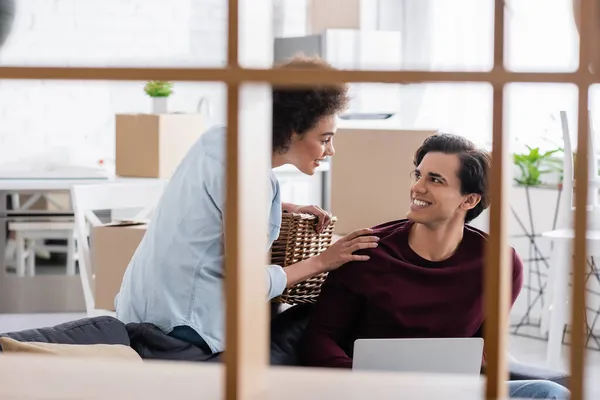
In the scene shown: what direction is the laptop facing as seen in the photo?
away from the camera

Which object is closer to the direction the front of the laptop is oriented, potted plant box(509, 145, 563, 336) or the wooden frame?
the potted plant

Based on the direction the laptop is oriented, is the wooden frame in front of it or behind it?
behind

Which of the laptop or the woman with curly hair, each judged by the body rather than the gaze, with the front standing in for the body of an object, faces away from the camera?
the laptop

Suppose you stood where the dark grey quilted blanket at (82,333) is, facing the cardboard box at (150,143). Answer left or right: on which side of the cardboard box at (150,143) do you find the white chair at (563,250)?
right

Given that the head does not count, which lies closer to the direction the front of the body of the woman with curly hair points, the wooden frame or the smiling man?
the smiling man

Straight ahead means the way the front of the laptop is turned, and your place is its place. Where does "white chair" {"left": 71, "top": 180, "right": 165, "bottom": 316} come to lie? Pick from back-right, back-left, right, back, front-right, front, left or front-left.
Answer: front-left

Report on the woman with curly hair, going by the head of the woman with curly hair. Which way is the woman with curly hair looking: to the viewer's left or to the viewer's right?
to the viewer's right

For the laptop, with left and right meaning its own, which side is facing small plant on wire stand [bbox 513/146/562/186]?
front

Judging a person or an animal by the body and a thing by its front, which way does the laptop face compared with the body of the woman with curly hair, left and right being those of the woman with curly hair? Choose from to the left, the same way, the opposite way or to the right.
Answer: to the left

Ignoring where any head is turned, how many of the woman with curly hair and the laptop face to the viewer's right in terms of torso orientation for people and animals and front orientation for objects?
1

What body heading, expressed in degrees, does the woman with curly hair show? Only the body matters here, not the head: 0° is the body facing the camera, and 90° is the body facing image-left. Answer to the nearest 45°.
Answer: approximately 270°

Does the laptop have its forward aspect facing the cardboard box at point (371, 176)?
yes
